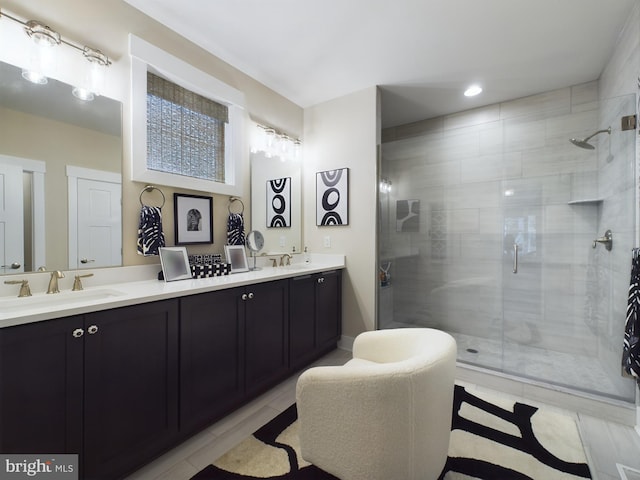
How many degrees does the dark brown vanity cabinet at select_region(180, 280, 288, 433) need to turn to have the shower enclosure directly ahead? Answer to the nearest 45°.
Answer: approximately 45° to its left

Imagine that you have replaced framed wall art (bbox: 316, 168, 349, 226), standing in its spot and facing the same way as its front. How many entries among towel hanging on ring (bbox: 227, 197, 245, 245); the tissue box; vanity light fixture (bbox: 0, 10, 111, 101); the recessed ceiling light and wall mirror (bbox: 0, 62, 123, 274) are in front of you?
4

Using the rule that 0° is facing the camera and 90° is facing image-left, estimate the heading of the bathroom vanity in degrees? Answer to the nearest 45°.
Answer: approximately 315°

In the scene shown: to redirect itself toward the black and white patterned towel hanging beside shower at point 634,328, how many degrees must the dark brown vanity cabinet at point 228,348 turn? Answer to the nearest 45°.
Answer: approximately 45° to its left

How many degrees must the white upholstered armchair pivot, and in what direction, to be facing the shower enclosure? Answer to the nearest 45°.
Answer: approximately 90° to its right

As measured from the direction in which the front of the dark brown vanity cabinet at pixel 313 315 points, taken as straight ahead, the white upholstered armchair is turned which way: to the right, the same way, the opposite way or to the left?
the opposite way

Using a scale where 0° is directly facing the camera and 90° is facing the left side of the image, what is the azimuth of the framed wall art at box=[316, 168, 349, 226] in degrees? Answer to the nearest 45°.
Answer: approximately 45°

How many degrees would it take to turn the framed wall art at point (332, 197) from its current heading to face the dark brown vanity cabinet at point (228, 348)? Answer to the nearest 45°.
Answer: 0° — it already faces it
